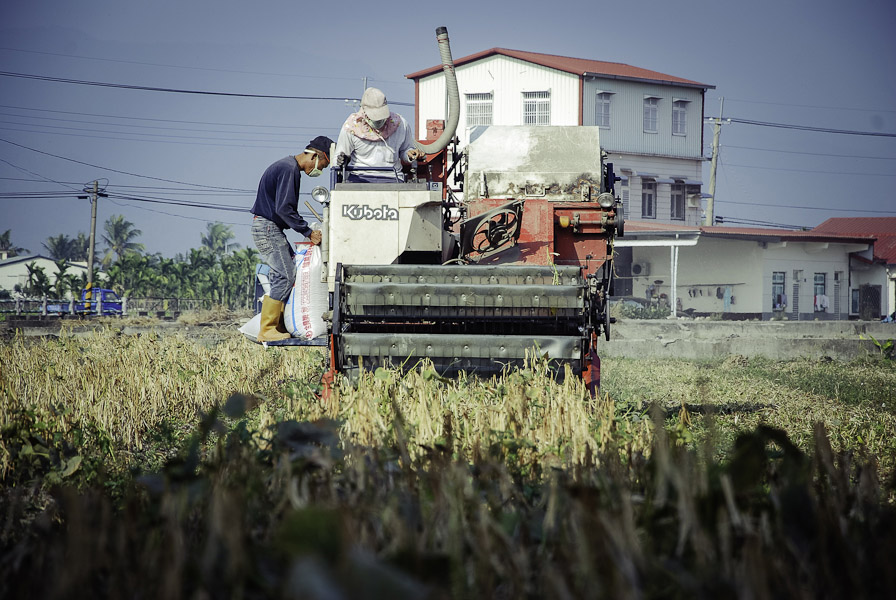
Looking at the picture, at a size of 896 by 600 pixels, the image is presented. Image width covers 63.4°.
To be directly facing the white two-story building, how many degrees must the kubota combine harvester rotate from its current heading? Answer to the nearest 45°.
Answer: approximately 180°

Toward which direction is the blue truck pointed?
to the viewer's right

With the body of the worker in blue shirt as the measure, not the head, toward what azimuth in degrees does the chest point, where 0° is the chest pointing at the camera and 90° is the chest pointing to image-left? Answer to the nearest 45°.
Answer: approximately 270°

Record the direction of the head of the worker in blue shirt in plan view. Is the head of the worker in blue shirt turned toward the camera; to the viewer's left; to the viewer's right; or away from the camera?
to the viewer's right

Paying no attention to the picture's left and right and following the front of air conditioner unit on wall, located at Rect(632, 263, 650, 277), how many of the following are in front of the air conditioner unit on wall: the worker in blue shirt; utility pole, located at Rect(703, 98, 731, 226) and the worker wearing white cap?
2

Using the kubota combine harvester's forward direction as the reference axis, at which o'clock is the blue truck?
The blue truck is roughly at 5 o'clock from the kubota combine harvester.

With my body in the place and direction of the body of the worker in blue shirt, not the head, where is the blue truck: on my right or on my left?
on my left

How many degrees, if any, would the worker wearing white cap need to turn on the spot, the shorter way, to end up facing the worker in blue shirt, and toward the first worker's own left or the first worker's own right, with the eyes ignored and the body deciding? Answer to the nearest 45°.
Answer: approximately 90° to the first worker's own right

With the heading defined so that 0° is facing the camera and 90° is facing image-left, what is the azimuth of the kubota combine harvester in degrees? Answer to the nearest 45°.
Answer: approximately 0°
